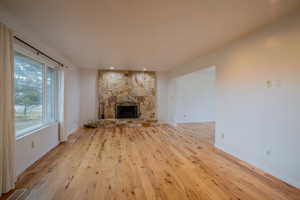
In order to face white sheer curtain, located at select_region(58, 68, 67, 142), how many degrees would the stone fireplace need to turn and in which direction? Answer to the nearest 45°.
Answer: approximately 45° to its right

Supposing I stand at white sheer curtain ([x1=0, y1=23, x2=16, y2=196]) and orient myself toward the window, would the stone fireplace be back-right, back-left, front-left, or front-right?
front-right

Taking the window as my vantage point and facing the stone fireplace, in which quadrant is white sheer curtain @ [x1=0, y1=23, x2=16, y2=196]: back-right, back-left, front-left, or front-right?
back-right

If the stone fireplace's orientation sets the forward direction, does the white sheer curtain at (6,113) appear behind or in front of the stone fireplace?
in front

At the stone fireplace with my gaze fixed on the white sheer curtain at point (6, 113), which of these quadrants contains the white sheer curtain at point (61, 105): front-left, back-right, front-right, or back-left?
front-right

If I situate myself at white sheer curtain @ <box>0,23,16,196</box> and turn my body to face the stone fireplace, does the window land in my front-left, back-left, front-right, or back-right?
front-left

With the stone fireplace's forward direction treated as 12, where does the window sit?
The window is roughly at 1 o'clock from the stone fireplace.

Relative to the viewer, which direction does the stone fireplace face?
toward the camera
